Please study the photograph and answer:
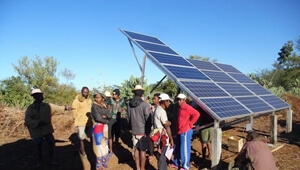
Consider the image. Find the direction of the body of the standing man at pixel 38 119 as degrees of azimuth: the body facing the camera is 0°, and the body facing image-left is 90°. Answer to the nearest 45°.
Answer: approximately 0°

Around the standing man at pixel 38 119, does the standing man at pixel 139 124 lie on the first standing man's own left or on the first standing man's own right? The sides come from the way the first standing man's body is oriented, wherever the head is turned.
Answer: on the first standing man's own left

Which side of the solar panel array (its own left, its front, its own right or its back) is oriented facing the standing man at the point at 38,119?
right

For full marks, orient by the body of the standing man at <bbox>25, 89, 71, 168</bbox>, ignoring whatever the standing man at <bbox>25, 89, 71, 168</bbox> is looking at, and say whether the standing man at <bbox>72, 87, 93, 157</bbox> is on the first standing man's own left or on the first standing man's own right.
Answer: on the first standing man's own left

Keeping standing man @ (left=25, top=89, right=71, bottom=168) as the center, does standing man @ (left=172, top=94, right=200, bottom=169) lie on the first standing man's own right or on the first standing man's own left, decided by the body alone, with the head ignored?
on the first standing man's own left

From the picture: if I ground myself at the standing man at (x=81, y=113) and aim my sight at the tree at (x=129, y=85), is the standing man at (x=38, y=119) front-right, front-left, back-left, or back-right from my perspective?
back-left
